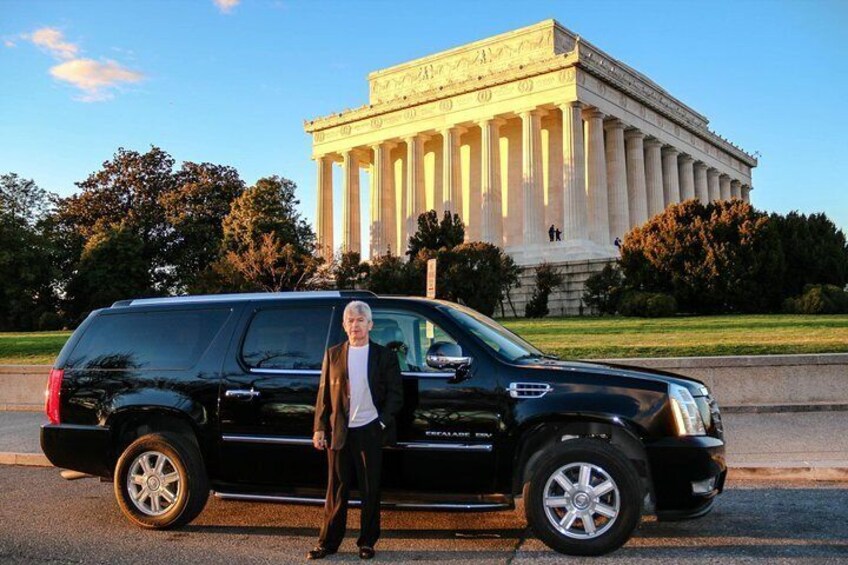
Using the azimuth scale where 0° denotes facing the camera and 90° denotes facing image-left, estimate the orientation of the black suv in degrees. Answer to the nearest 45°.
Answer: approximately 270°

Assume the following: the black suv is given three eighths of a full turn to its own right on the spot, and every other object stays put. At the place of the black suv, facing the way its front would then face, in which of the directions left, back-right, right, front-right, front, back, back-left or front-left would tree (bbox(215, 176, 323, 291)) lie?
back-right

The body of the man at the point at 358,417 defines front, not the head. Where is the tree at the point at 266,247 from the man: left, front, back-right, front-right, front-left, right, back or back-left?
back

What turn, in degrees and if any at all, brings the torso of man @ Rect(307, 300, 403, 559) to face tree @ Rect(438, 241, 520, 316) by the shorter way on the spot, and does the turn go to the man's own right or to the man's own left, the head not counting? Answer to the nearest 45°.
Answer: approximately 180°

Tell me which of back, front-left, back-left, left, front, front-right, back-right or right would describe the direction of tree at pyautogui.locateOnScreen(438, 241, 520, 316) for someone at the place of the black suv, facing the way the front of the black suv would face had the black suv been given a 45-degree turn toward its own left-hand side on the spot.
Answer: front-left

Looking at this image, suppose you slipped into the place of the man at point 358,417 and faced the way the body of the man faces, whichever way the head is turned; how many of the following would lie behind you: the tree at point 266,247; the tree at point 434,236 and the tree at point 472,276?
3

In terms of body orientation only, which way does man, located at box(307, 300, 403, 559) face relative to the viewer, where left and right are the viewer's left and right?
facing the viewer

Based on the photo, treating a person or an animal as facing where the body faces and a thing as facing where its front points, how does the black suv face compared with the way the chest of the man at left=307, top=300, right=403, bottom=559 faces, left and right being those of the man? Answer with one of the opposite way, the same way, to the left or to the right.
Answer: to the left

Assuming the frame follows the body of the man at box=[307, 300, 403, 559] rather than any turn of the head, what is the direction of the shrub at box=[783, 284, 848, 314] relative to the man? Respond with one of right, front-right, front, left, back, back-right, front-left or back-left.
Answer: back-left

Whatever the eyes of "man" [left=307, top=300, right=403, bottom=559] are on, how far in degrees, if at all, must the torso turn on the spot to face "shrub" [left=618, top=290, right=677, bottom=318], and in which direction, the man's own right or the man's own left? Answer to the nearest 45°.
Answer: approximately 135° to the man's own left

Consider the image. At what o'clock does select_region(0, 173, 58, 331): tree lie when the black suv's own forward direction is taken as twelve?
The tree is roughly at 8 o'clock from the black suv.

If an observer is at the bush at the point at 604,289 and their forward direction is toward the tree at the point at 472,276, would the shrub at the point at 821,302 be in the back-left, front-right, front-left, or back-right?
back-left

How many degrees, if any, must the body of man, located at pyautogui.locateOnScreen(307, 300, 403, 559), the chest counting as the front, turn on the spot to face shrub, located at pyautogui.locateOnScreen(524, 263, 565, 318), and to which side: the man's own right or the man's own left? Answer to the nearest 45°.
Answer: approximately 180°

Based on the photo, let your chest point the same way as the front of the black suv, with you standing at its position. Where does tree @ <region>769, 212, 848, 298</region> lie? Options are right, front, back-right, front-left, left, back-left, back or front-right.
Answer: front-left
